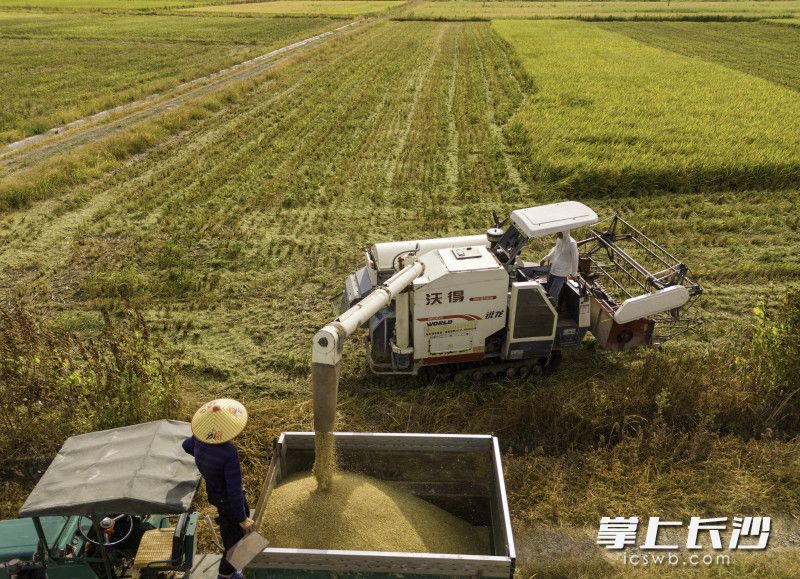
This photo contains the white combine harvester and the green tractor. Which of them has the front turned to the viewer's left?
the green tractor

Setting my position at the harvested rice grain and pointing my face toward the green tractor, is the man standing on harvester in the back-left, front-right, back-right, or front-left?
back-right

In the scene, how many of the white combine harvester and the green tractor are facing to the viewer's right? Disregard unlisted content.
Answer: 1

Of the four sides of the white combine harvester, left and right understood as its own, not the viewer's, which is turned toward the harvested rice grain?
right

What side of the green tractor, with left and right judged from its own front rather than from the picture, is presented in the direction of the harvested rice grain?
back

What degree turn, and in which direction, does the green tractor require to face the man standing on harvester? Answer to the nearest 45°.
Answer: approximately 180°

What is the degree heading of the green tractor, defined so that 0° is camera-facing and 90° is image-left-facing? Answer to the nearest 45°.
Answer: approximately 90°

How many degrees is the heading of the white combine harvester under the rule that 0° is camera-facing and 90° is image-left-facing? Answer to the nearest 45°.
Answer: approximately 270°

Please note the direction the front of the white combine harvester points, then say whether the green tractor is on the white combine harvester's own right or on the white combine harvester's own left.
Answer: on the white combine harvester's own right

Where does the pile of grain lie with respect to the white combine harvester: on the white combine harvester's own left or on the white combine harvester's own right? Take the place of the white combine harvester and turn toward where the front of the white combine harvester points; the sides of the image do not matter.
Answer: on the white combine harvester's own right
